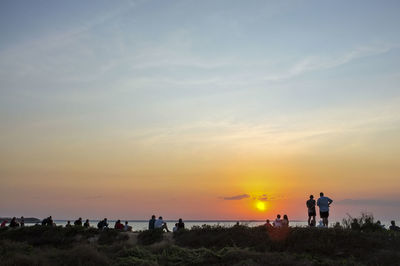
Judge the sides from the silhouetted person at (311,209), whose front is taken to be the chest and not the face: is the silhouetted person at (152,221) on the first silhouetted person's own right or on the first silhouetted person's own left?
on the first silhouetted person's own left

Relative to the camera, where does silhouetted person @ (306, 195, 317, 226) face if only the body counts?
away from the camera

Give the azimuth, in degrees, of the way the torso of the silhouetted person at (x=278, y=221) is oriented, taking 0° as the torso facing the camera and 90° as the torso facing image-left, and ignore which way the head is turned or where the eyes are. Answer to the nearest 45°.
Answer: approximately 180°

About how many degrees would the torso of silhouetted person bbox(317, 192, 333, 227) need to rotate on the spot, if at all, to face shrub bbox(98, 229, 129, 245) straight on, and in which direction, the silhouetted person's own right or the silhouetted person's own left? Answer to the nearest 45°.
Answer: approximately 90° to the silhouetted person's own left

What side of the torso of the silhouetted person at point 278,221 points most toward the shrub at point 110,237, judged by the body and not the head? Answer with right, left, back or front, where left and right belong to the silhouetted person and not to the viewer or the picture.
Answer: left

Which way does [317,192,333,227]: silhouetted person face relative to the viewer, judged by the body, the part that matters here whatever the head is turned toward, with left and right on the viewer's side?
facing away from the viewer

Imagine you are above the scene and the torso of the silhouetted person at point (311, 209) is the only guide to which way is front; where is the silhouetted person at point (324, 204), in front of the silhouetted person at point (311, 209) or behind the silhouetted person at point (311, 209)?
behind

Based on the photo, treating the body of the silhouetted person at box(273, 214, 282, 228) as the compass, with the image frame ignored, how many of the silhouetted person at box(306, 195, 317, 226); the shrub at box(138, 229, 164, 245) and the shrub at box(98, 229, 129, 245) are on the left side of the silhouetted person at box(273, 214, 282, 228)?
2
